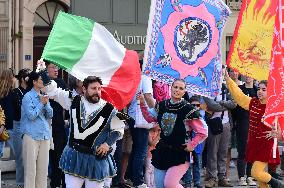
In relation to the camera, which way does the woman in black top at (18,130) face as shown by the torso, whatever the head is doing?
to the viewer's right

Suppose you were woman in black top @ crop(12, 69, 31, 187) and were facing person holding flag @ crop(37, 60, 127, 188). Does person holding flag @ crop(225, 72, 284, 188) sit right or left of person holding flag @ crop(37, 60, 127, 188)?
left
